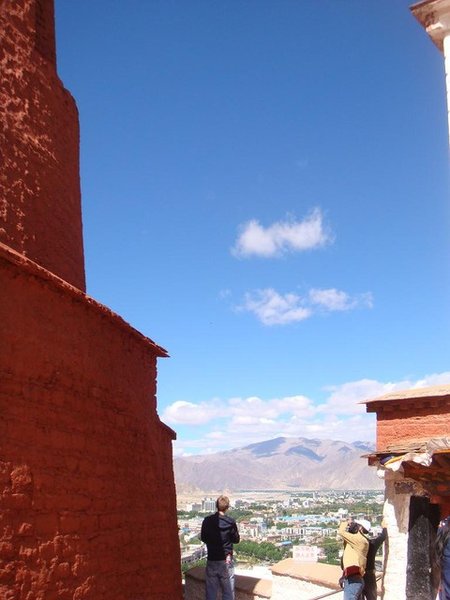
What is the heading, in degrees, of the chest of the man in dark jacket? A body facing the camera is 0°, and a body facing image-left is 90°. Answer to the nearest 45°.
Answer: approximately 180°
